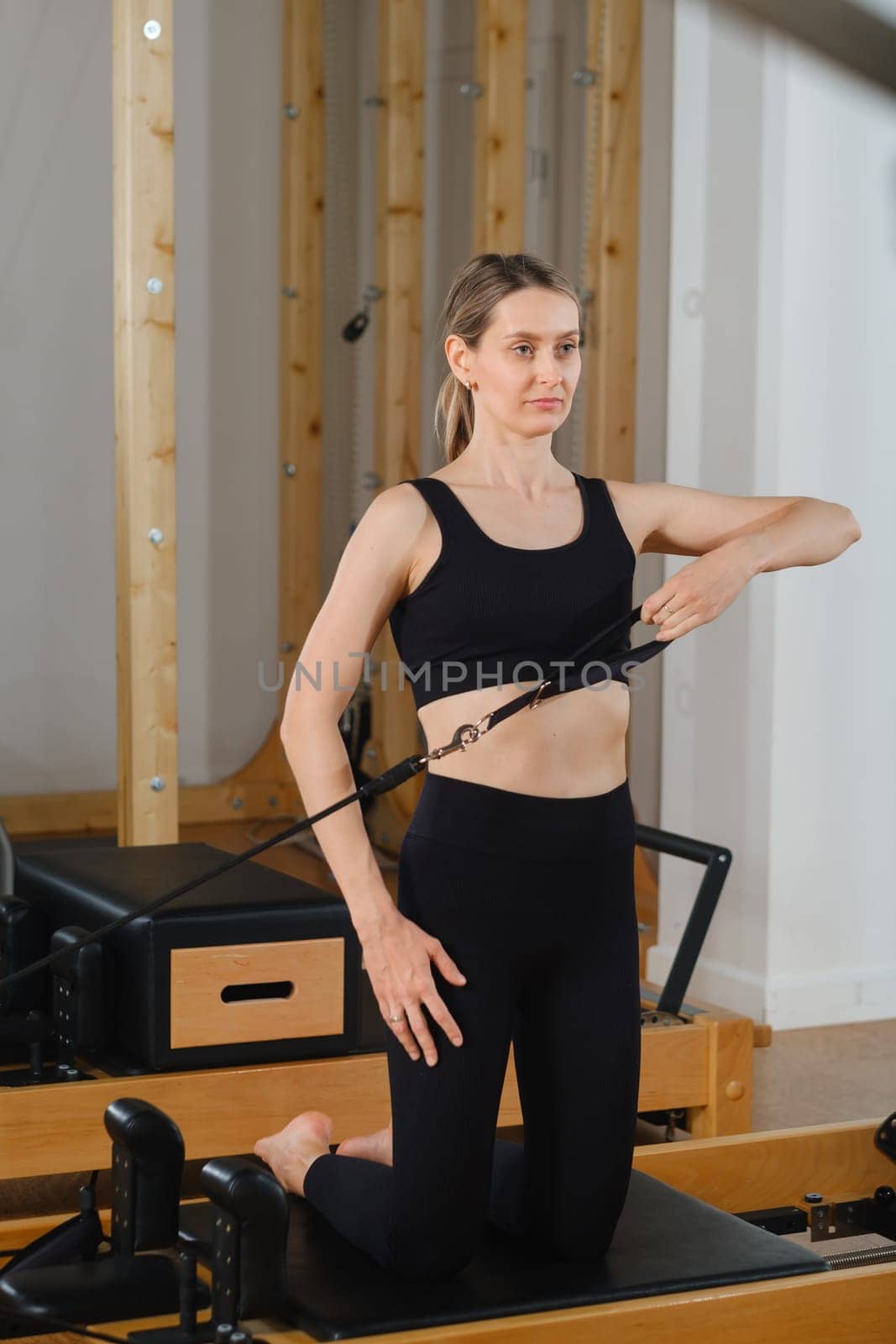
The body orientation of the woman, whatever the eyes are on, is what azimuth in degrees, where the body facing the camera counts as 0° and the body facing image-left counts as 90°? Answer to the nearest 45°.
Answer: approximately 315°

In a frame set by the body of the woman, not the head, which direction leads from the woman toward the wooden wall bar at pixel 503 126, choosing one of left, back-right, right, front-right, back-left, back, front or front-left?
back-left

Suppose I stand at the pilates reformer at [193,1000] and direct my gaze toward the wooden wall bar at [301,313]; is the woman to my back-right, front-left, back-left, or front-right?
back-right

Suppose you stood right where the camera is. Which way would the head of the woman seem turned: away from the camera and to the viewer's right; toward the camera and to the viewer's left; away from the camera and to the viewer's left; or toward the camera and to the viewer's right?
toward the camera and to the viewer's right

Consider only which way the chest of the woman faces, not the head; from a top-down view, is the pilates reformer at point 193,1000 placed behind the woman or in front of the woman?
behind

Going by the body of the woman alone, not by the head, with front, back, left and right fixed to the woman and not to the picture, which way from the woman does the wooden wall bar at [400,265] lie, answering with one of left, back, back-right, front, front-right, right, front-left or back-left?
back-left

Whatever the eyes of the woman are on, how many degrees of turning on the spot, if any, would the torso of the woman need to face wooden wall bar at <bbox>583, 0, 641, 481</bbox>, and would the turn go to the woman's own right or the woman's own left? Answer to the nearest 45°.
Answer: approximately 135° to the woman's own left
